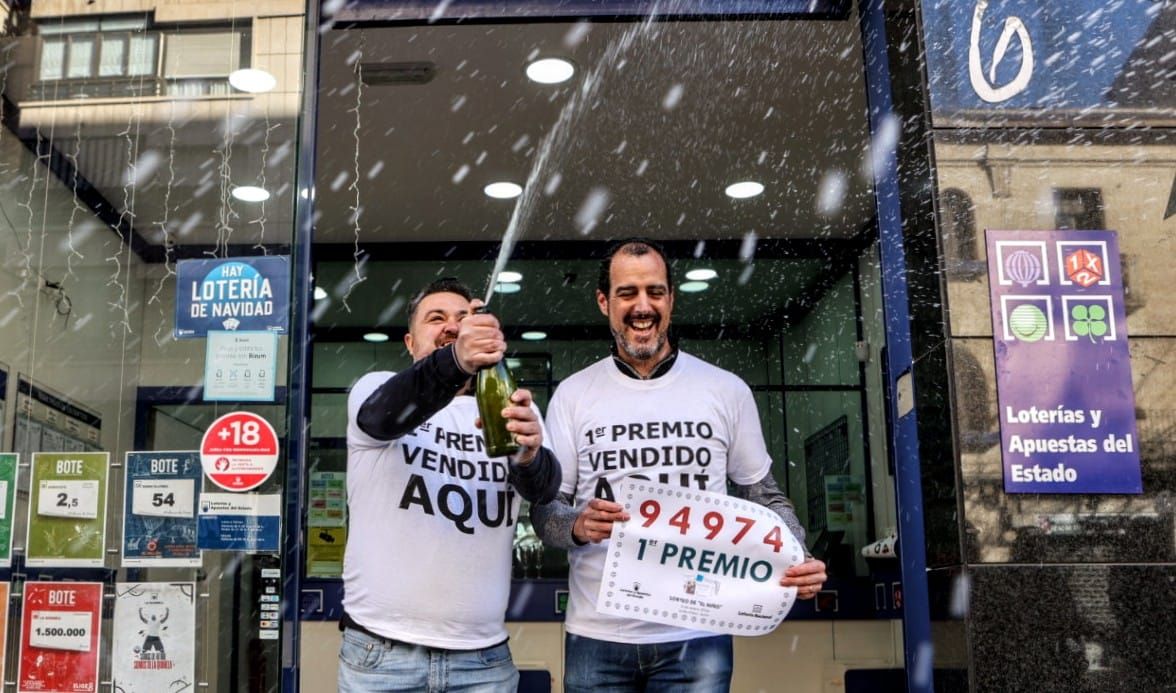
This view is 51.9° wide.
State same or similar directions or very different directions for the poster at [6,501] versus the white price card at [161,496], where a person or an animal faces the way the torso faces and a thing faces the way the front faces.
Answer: same or similar directions

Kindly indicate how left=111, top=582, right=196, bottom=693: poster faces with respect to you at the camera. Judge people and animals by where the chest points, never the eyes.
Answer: facing the viewer

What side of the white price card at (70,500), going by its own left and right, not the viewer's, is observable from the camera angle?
front

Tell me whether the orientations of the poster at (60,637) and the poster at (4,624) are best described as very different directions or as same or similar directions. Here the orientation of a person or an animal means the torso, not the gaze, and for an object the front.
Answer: same or similar directions

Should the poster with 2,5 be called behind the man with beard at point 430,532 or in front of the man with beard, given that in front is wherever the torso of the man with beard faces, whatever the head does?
behind

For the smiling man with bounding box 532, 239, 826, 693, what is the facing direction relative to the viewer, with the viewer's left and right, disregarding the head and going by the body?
facing the viewer

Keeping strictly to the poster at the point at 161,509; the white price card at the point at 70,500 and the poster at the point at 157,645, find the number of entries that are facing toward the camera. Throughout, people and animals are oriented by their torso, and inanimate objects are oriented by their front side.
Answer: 3

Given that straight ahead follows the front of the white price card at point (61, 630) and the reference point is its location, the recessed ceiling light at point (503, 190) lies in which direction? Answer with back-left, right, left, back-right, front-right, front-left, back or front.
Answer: back-left

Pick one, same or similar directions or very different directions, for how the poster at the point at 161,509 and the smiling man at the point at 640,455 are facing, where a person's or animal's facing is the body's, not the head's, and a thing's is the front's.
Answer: same or similar directions

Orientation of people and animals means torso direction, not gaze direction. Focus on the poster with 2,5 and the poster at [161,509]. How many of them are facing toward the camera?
2

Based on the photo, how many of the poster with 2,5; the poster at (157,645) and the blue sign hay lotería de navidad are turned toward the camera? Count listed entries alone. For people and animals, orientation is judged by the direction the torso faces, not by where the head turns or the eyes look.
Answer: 3

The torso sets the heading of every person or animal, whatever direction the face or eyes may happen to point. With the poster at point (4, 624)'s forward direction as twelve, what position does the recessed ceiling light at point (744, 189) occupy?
The recessed ceiling light is roughly at 8 o'clock from the poster.

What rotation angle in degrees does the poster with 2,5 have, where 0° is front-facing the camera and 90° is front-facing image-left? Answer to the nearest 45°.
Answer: approximately 0°

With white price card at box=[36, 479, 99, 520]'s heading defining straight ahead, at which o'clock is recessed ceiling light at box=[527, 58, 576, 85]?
The recessed ceiling light is roughly at 8 o'clock from the white price card.
